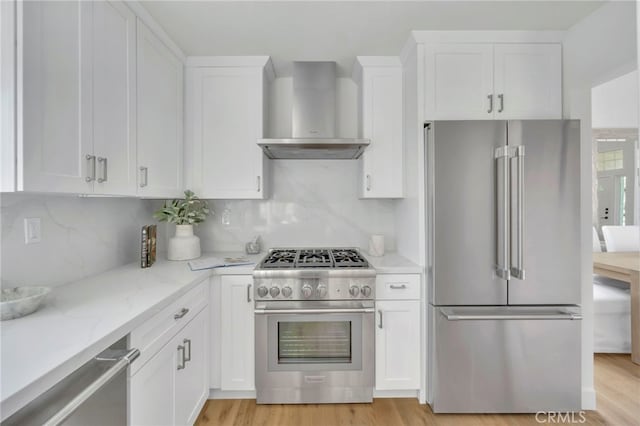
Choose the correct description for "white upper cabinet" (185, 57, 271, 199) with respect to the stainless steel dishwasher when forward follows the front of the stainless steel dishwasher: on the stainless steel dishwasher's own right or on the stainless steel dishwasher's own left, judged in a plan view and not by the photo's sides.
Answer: on the stainless steel dishwasher's own left

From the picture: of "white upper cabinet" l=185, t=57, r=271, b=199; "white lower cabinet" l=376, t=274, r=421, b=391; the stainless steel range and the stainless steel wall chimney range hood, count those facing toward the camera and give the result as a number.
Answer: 4

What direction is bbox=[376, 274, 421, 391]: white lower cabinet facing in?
toward the camera

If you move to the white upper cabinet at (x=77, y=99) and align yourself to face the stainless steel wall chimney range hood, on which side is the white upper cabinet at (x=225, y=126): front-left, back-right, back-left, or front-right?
front-left

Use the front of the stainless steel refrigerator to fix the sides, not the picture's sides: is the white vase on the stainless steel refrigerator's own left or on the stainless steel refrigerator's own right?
on the stainless steel refrigerator's own right

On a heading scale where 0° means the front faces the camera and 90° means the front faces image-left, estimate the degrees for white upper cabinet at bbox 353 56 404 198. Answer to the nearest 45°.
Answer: approximately 0°

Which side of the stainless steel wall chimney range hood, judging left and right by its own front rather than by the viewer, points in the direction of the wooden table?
left

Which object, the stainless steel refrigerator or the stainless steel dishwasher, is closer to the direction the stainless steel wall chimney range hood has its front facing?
the stainless steel dishwasher

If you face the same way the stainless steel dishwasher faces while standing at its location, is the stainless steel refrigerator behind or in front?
in front

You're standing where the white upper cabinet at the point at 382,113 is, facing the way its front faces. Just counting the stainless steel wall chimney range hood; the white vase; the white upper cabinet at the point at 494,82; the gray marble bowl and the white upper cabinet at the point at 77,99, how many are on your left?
1

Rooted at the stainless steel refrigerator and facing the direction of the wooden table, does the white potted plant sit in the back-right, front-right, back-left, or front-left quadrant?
back-left

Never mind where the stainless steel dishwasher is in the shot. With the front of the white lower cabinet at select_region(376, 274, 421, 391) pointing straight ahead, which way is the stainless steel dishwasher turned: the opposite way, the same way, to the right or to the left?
to the left

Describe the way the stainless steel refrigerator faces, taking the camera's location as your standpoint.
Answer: facing the viewer and to the right of the viewer

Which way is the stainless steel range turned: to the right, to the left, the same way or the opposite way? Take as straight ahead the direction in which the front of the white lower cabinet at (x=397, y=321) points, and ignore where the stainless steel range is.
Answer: the same way

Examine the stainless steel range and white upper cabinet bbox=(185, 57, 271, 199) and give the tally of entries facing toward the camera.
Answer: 2

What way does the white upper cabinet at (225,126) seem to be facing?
toward the camera

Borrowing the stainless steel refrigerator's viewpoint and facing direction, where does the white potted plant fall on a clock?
The white potted plant is roughly at 4 o'clock from the stainless steel refrigerator.

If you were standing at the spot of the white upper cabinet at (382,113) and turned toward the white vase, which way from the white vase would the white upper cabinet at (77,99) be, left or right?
left
